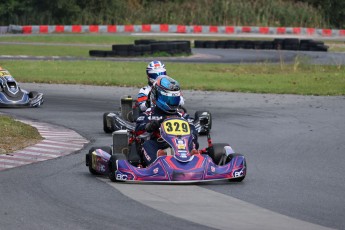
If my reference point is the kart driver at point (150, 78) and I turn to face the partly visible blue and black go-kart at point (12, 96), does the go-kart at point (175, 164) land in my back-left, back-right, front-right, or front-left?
back-left

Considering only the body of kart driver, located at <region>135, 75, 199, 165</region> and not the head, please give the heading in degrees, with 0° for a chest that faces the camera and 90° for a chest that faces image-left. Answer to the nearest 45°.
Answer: approximately 315°

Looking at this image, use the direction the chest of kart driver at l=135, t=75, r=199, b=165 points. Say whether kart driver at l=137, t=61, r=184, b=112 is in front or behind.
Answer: behind

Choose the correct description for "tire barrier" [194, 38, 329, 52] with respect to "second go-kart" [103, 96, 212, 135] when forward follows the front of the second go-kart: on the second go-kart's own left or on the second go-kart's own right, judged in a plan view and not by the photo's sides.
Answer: on the second go-kart's own left

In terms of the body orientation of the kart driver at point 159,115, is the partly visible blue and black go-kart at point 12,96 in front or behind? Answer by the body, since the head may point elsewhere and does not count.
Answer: behind

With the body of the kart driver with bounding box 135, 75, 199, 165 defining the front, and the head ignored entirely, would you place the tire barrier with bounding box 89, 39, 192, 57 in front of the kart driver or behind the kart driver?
behind

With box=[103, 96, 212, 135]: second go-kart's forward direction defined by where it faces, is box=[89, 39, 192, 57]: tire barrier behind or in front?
behind
